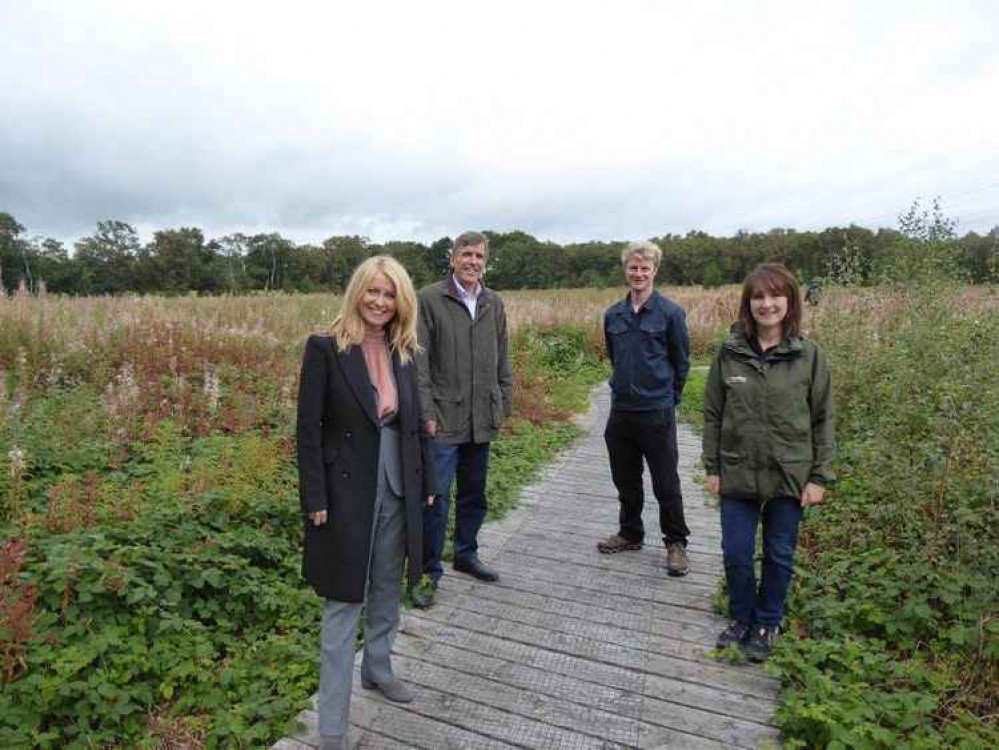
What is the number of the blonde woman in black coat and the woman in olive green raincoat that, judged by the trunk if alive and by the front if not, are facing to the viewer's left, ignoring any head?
0

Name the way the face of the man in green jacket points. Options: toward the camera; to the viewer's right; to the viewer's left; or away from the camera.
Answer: toward the camera

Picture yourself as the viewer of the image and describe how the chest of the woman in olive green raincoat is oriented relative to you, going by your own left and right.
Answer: facing the viewer

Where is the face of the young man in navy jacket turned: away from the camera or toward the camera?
toward the camera

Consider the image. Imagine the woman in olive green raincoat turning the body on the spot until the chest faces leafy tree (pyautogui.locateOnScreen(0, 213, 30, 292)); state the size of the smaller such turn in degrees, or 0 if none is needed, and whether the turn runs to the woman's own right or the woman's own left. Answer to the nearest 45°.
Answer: approximately 135° to the woman's own right

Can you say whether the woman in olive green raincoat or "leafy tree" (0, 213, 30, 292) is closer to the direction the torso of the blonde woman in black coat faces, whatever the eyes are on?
the woman in olive green raincoat

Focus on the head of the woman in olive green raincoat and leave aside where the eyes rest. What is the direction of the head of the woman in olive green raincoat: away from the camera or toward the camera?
toward the camera

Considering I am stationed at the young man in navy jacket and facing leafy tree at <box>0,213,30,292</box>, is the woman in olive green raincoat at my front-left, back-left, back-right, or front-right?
back-left

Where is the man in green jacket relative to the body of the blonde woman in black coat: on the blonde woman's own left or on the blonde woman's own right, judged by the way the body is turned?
on the blonde woman's own left

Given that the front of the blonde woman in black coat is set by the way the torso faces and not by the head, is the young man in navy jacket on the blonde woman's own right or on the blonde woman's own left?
on the blonde woman's own left

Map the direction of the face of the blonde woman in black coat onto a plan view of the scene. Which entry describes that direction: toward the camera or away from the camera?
toward the camera

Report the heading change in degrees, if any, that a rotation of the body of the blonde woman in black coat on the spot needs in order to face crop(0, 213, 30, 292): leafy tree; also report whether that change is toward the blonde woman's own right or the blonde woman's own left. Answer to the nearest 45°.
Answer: approximately 180°

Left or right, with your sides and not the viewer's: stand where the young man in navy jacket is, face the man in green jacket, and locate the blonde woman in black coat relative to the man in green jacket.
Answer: left

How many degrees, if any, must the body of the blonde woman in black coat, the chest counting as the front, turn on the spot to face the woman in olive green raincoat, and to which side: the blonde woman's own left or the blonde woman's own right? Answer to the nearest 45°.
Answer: approximately 45° to the blonde woman's own left

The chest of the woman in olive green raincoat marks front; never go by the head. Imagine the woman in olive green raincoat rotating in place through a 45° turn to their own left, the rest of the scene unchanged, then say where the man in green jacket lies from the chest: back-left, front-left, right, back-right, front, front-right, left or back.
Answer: back-right

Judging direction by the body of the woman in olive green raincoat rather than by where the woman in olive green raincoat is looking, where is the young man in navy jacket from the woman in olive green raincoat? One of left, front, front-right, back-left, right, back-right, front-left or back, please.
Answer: back-right
